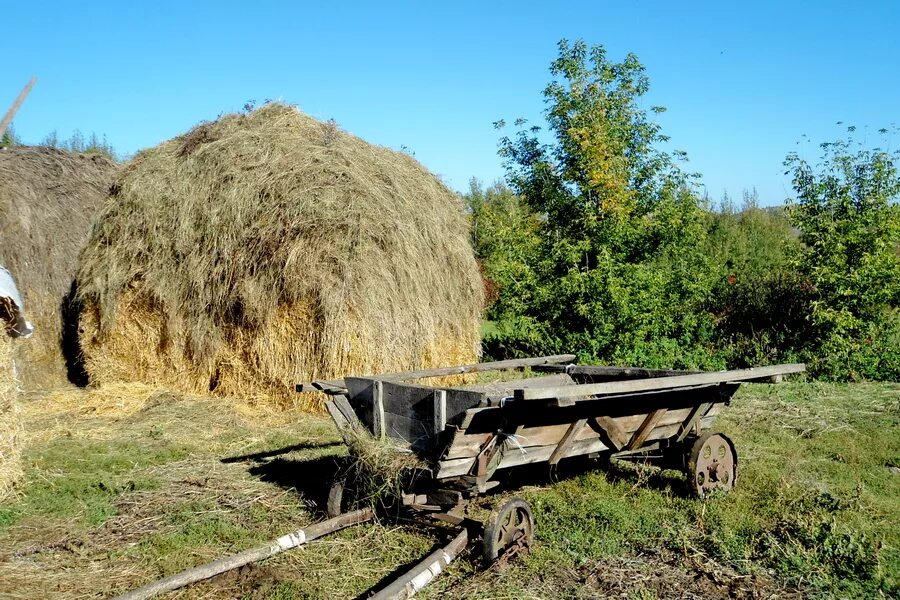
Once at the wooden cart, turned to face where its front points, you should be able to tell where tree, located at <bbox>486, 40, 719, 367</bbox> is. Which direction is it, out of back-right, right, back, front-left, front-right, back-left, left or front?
back-right

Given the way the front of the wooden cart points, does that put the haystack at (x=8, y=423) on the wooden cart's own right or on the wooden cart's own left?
on the wooden cart's own right

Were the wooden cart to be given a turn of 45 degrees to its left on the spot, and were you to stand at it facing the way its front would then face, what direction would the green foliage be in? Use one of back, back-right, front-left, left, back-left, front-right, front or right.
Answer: back-left

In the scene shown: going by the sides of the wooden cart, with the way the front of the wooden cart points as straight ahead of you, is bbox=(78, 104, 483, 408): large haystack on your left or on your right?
on your right

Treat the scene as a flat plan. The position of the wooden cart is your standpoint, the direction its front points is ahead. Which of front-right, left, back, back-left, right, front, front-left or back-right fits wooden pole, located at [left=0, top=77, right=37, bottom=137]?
front-right

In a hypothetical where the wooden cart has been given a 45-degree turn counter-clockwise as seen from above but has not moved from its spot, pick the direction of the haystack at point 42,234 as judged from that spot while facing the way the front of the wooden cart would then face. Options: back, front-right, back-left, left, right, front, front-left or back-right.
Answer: back-right

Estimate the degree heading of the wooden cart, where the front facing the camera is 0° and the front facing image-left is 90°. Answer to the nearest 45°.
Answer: approximately 45°
